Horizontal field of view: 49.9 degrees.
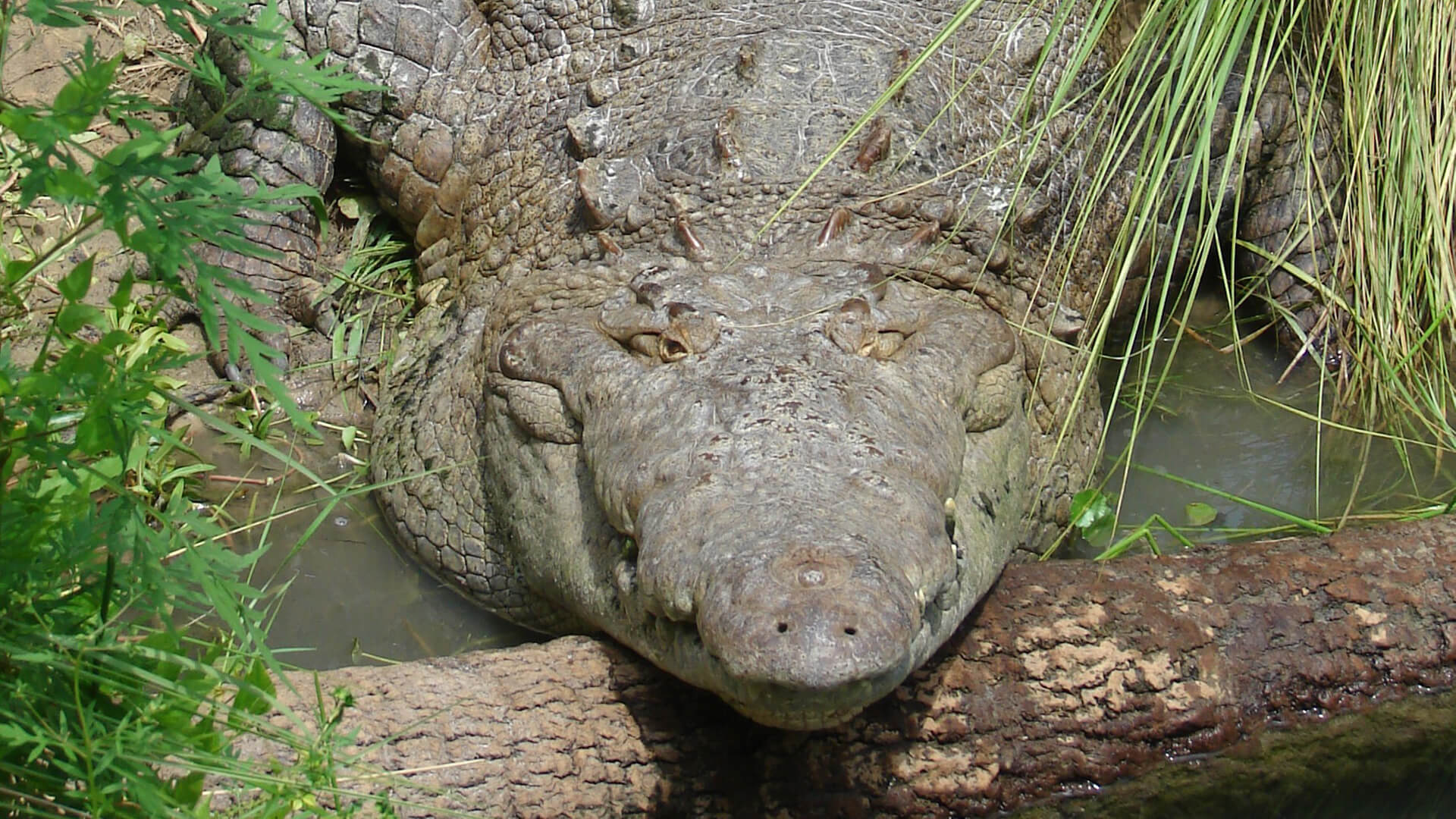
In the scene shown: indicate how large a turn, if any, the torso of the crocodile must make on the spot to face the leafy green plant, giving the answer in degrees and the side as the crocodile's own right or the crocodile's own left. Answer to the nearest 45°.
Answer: approximately 45° to the crocodile's own right

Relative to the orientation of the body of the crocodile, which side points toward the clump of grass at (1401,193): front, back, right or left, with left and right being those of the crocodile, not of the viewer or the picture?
left

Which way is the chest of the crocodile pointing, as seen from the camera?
toward the camera

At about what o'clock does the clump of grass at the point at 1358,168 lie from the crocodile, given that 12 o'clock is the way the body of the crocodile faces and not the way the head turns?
The clump of grass is roughly at 8 o'clock from the crocodile.

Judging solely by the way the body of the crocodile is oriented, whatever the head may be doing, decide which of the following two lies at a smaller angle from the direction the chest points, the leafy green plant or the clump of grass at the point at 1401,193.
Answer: the leafy green plant

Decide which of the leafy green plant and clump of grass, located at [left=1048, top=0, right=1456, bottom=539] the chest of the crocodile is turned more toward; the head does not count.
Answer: the leafy green plant
